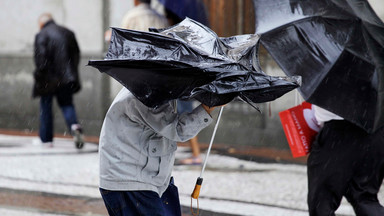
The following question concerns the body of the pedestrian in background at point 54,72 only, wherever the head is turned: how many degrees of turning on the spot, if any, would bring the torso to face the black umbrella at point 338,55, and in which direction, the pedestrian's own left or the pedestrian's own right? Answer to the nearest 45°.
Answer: approximately 135° to the pedestrian's own left

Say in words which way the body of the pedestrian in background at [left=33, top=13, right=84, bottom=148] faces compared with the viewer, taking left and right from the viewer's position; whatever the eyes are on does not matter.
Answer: facing away from the viewer and to the left of the viewer
